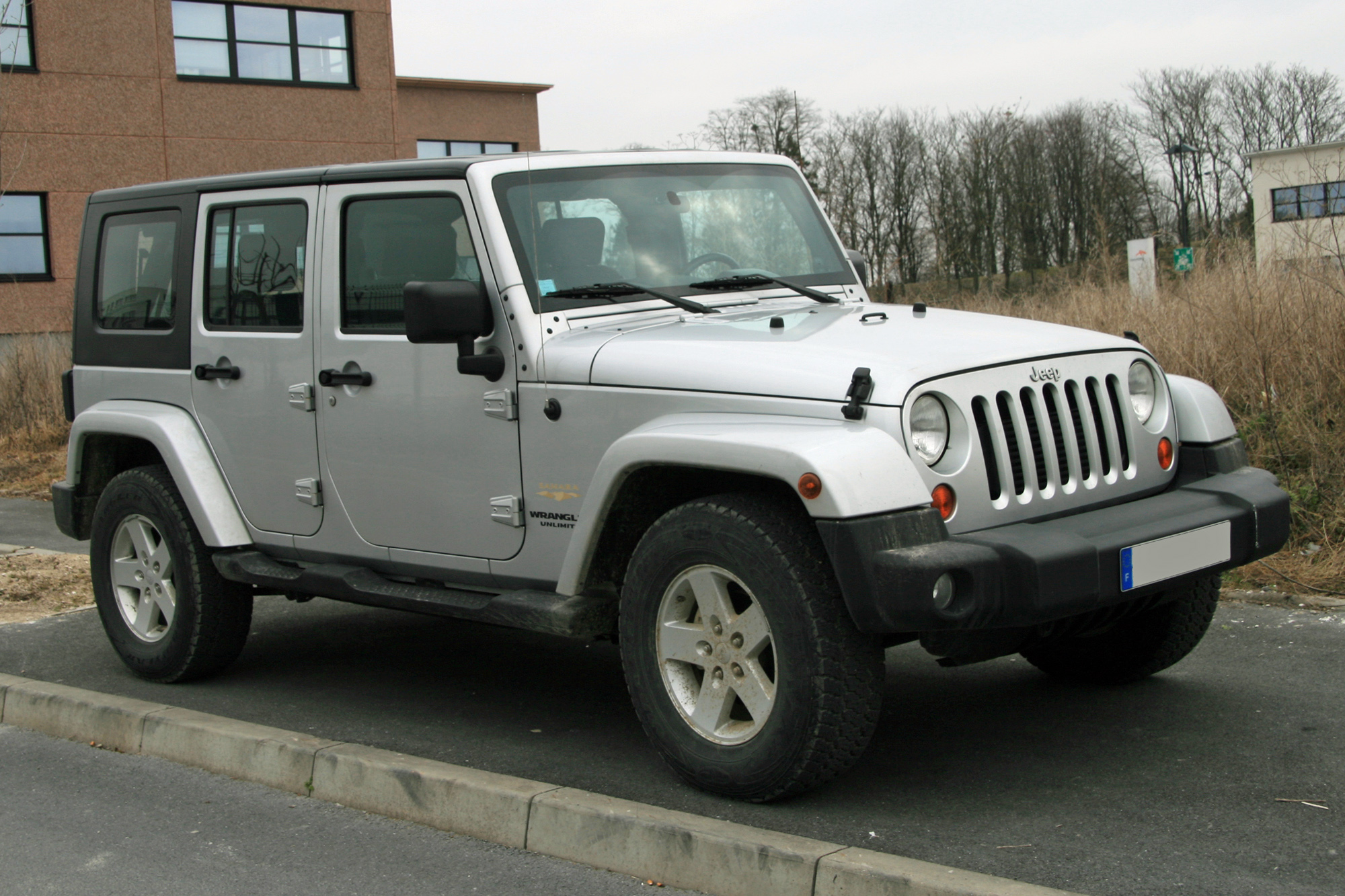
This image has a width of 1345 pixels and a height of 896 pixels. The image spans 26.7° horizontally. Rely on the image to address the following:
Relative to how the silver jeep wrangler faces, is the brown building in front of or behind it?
behind

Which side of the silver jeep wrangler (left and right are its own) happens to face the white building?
left

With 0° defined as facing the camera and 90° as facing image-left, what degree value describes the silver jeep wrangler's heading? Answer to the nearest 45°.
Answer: approximately 315°
